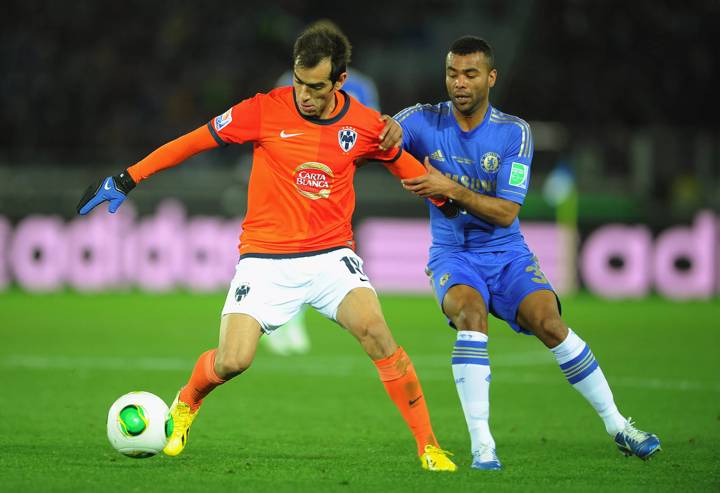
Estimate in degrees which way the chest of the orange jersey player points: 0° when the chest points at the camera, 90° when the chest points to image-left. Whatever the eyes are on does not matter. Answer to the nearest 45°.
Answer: approximately 0°

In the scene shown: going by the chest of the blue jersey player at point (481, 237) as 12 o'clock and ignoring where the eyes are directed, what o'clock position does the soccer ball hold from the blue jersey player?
The soccer ball is roughly at 2 o'clock from the blue jersey player.

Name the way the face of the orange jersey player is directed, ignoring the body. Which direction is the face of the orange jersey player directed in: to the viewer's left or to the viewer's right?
to the viewer's left

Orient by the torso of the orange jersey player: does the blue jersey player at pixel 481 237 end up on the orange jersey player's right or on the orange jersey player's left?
on the orange jersey player's left

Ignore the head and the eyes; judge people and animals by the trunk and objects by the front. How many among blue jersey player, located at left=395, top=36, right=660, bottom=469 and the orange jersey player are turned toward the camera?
2

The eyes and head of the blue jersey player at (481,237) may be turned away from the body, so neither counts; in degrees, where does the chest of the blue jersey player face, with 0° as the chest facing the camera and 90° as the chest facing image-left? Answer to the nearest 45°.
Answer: approximately 0°

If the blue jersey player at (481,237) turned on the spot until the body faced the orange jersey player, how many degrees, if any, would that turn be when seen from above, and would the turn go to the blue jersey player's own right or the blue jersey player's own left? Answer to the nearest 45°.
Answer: approximately 45° to the blue jersey player's own right
